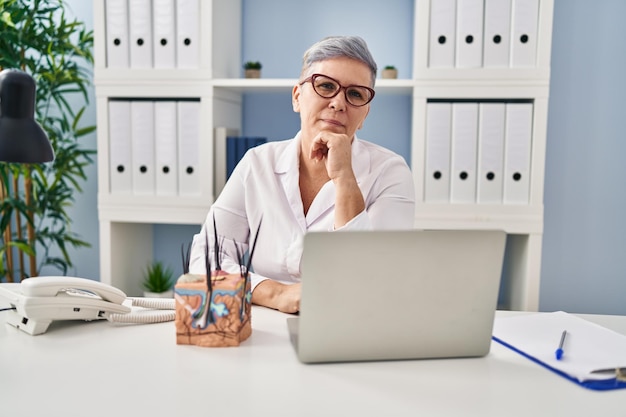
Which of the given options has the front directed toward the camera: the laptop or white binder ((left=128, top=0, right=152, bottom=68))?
the white binder

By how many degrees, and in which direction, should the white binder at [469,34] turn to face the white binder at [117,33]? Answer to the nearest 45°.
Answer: approximately 90° to its right

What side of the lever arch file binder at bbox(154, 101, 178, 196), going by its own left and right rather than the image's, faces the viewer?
front

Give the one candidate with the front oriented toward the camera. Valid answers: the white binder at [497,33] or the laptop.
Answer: the white binder

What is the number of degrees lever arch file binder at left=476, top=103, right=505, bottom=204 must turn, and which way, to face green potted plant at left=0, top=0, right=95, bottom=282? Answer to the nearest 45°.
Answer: approximately 90° to its right

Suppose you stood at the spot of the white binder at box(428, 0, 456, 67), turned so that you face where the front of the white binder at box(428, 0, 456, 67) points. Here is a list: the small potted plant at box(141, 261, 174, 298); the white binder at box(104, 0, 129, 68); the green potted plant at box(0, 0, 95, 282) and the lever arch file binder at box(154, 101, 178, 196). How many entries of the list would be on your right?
4

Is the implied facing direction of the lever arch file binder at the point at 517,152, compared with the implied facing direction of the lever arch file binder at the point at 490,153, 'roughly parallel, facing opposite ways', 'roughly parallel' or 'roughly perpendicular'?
roughly parallel

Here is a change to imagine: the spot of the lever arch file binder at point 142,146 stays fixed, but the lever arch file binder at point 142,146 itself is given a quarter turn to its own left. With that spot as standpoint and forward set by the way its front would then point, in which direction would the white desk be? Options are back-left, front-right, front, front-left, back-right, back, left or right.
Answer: right

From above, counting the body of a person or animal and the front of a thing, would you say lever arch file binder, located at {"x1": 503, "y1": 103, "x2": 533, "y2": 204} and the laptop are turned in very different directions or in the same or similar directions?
very different directions

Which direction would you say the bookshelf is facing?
toward the camera

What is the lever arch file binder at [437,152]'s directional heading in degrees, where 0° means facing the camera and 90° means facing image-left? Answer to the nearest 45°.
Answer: approximately 0°

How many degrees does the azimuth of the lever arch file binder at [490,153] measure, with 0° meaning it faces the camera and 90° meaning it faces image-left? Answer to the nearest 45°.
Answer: approximately 0°

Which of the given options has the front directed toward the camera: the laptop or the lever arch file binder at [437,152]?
the lever arch file binder

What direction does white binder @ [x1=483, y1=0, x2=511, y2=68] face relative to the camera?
toward the camera

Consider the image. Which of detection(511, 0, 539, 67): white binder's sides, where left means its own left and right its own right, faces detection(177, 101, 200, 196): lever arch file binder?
right

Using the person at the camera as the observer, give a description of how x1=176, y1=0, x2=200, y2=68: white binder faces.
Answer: facing the viewer

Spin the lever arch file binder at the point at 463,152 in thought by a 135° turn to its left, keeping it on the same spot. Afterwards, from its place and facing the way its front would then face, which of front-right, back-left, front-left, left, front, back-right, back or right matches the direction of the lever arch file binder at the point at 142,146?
back-left

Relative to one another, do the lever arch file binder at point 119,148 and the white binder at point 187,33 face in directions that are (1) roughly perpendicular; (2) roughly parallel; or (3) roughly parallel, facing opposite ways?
roughly parallel
